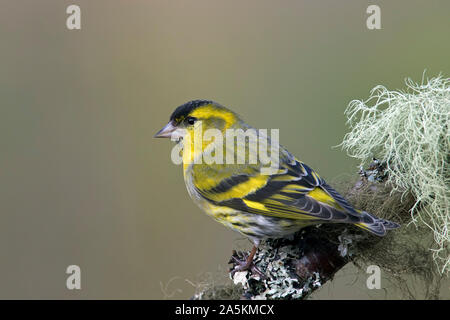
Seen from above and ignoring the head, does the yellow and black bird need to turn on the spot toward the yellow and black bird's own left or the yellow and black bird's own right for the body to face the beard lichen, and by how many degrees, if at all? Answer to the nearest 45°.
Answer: approximately 135° to the yellow and black bird's own left

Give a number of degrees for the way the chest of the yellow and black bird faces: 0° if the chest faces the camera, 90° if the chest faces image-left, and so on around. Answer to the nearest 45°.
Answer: approximately 90°
